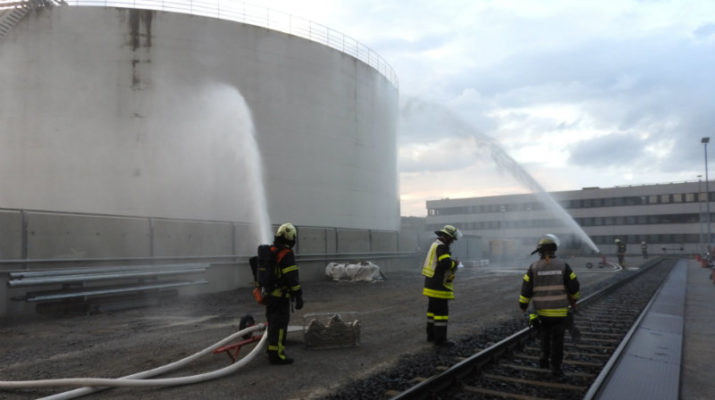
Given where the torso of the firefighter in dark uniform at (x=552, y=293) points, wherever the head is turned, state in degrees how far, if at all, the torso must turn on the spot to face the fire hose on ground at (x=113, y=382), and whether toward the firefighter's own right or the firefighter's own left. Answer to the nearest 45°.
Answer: approximately 135° to the firefighter's own left

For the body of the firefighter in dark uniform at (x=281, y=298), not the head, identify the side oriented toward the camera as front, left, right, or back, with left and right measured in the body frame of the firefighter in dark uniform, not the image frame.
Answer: right

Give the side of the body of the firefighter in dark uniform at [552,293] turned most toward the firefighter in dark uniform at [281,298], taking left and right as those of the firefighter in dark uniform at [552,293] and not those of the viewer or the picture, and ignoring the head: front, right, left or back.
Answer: left

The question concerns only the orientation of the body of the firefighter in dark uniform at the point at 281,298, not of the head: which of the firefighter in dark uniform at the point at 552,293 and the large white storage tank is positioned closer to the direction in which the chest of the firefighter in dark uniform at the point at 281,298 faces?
the firefighter in dark uniform

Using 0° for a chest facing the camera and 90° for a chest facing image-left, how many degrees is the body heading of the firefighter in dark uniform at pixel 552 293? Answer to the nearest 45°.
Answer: approximately 180°

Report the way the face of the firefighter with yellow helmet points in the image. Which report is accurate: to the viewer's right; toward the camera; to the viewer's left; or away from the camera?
to the viewer's right

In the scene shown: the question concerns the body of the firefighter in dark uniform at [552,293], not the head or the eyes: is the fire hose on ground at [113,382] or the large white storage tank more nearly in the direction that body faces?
the large white storage tank

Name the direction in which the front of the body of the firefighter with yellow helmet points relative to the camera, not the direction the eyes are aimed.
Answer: to the viewer's right

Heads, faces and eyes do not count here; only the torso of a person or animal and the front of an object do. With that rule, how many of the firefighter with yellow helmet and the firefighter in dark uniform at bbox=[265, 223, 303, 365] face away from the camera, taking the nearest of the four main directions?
0
